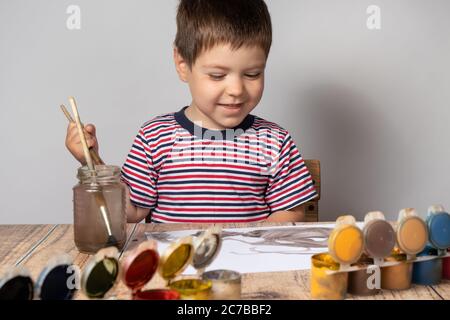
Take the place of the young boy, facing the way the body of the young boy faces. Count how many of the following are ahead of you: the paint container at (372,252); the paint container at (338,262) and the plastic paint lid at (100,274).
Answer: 3

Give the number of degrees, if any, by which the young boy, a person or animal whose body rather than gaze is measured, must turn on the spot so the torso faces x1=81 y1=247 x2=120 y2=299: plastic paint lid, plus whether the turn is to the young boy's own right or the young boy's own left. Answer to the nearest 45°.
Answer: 0° — they already face it

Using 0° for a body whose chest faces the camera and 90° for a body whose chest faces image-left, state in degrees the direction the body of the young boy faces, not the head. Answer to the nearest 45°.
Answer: approximately 0°

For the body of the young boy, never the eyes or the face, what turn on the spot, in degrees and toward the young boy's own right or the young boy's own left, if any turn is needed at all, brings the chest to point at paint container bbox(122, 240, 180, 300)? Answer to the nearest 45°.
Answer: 0° — they already face it
